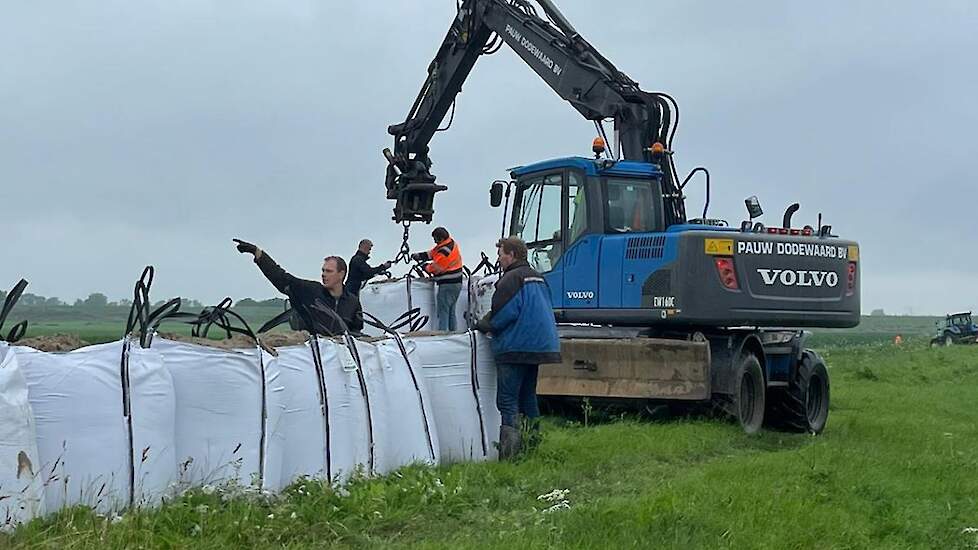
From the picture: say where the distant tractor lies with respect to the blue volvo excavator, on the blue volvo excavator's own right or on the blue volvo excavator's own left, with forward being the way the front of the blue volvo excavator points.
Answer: on the blue volvo excavator's own right

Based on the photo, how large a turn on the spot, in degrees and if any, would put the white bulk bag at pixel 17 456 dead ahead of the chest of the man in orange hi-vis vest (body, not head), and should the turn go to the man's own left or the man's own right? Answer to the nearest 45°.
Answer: approximately 90° to the man's own left

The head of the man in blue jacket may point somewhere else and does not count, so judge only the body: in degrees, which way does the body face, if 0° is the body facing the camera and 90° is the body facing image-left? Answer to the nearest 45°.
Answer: approximately 135°

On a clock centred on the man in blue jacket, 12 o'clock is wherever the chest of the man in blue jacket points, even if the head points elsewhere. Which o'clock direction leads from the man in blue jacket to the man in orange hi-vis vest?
The man in orange hi-vis vest is roughly at 1 o'clock from the man in blue jacket.

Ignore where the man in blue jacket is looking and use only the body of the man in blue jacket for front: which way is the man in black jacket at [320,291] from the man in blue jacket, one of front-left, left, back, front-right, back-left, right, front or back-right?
front-left

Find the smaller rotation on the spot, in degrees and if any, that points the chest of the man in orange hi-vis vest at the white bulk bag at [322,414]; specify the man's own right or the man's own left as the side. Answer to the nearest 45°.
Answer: approximately 90° to the man's own left

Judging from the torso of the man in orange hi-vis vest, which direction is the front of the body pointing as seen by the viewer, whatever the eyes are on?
to the viewer's left

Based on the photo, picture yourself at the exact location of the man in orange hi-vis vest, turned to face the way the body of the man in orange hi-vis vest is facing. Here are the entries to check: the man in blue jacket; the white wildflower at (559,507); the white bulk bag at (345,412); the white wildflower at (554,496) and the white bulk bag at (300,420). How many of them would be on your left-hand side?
5

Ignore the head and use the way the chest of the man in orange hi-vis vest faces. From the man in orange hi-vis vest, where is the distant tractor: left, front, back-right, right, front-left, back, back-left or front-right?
back-right

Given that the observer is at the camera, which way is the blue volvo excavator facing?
facing away from the viewer and to the left of the viewer

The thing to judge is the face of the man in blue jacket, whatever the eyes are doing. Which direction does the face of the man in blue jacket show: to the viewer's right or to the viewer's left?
to the viewer's left
